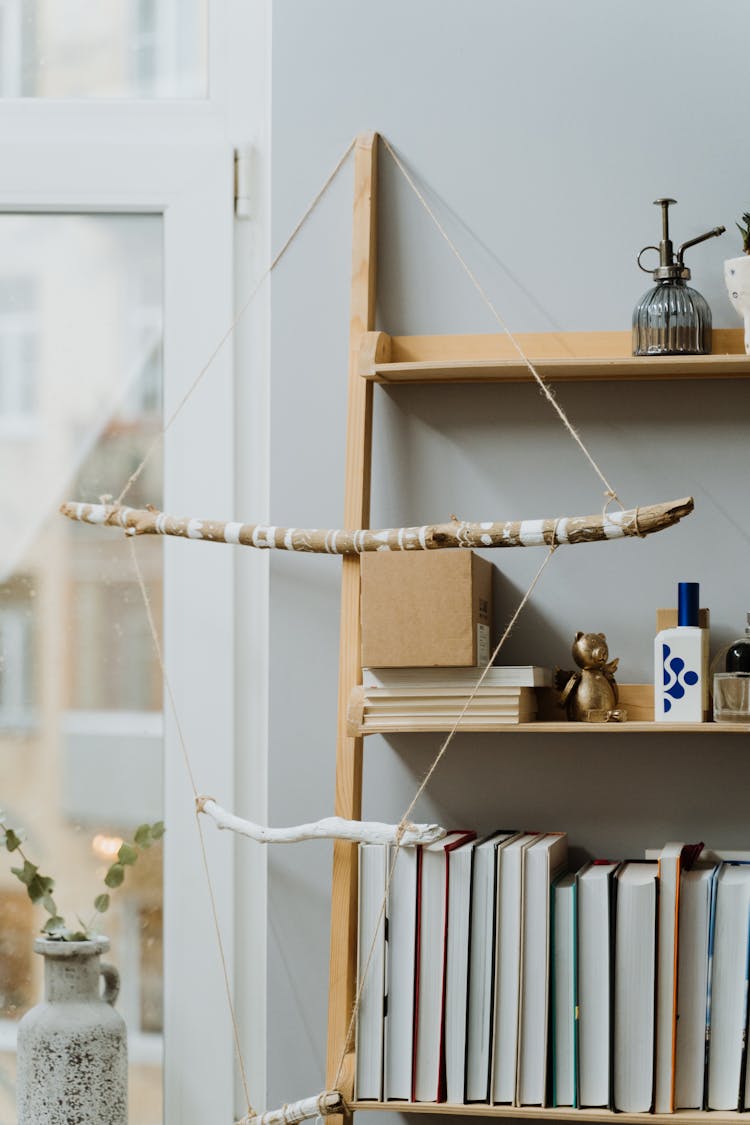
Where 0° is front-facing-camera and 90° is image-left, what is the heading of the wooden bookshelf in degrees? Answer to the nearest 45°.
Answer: approximately 0°

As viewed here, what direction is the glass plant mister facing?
to the viewer's right

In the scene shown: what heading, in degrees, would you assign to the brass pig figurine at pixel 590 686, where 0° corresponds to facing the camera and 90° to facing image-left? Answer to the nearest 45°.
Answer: approximately 315°
